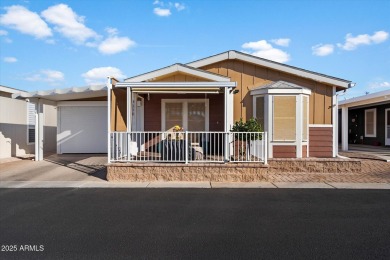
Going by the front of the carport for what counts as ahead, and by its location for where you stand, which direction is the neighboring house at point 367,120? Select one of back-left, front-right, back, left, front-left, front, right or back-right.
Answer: left

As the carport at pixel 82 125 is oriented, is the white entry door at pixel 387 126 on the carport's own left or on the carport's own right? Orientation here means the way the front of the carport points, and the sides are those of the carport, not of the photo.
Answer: on the carport's own left

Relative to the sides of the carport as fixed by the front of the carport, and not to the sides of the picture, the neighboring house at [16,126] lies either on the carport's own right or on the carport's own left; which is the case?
on the carport's own right

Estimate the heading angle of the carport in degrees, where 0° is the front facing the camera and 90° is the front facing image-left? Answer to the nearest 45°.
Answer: approximately 0°
